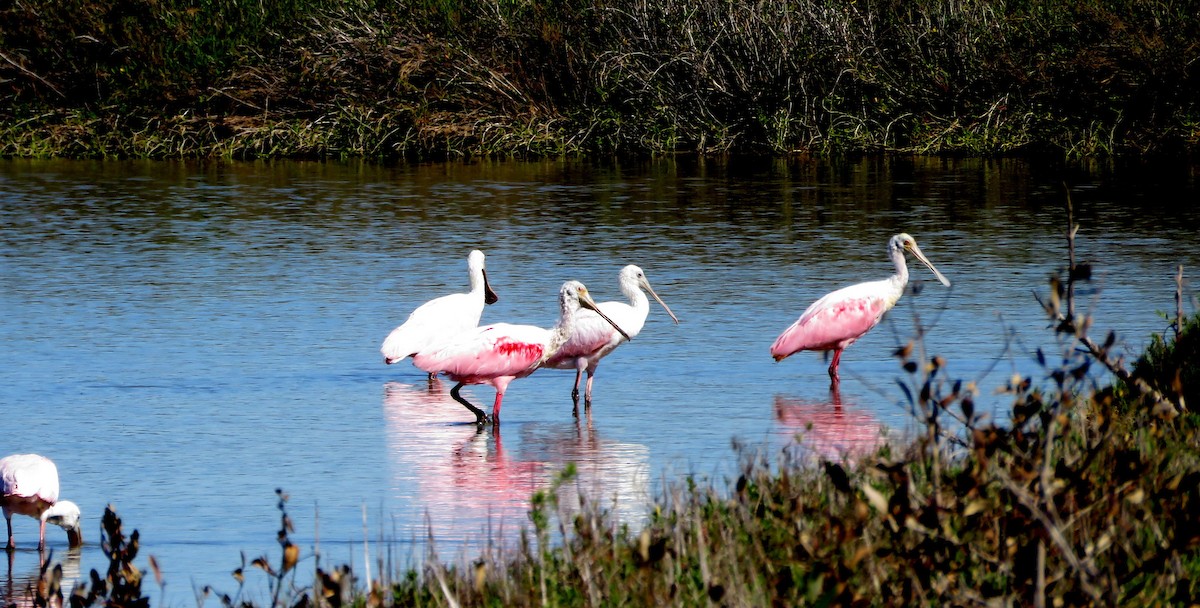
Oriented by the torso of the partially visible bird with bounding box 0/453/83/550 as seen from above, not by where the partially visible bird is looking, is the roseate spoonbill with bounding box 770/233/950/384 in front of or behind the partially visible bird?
in front

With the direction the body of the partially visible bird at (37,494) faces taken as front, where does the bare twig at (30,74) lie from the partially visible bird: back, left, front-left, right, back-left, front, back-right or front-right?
left

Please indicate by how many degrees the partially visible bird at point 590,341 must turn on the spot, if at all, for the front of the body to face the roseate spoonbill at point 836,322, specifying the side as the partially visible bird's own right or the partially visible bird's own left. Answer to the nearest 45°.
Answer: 0° — it already faces it

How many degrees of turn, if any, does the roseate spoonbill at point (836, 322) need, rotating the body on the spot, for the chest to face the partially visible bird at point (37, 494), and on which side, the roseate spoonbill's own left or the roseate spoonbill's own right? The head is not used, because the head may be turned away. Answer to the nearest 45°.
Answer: approximately 135° to the roseate spoonbill's own right

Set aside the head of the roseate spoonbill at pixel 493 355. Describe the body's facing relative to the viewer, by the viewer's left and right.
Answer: facing to the right of the viewer

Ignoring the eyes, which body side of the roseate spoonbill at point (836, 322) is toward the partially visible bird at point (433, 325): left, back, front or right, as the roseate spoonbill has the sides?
back

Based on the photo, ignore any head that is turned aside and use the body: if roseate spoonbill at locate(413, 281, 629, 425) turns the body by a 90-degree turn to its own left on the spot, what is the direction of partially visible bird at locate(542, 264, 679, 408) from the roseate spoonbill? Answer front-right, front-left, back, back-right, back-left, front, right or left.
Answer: front-right

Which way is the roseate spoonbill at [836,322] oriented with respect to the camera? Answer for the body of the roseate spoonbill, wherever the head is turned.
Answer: to the viewer's right

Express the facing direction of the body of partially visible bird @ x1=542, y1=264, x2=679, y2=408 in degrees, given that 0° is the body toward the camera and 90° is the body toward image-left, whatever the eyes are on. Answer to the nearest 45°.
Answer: approximately 270°

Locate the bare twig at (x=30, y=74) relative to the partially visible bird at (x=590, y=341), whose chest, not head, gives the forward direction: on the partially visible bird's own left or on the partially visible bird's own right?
on the partially visible bird's own left

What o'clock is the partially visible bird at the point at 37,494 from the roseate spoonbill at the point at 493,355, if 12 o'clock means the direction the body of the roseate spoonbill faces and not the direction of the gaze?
The partially visible bird is roughly at 4 o'clock from the roseate spoonbill.

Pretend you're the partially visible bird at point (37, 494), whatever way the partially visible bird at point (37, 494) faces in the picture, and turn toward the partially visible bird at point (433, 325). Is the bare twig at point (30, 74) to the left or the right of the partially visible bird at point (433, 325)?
left

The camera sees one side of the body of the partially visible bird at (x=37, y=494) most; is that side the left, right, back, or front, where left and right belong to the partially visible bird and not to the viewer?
right
